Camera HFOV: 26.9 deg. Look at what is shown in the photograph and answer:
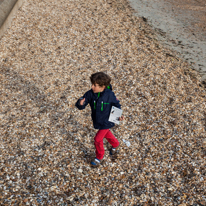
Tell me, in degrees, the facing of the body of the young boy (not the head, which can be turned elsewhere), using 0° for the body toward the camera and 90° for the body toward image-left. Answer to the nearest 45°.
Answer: approximately 45°
